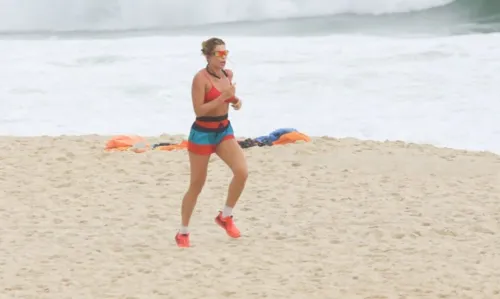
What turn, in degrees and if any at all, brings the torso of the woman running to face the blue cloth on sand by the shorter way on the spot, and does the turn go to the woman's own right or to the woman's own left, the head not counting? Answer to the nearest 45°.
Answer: approximately 135° to the woman's own left

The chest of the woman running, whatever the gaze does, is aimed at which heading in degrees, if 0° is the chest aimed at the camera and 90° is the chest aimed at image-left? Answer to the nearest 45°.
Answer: approximately 315°

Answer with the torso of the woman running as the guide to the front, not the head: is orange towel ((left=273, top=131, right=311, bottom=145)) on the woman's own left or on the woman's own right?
on the woman's own left

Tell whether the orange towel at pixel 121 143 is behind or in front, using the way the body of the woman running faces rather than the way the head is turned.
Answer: behind
